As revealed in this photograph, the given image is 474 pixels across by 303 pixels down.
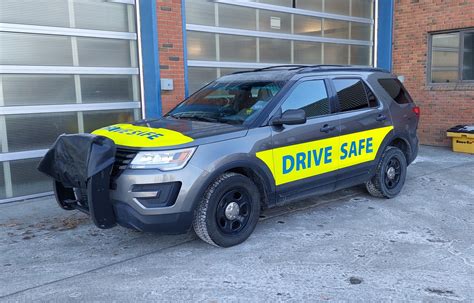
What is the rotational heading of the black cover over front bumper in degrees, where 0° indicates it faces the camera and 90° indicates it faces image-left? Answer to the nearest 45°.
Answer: approximately 45°

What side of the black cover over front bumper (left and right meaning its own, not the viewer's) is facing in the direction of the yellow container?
back

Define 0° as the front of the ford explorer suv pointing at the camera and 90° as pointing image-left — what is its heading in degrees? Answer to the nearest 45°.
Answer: approximately 45°

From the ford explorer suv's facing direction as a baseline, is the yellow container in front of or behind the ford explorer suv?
behind
